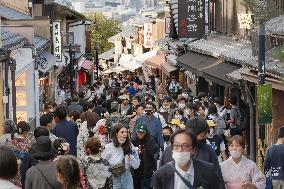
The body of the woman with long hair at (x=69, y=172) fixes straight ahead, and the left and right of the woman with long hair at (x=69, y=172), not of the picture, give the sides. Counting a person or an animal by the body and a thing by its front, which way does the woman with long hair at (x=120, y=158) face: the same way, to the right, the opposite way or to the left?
the opposite way

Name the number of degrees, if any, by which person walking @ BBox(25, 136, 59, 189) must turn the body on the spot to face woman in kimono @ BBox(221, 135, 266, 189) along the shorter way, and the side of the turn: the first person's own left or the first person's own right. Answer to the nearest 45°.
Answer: approximately 90° to the first person's own right

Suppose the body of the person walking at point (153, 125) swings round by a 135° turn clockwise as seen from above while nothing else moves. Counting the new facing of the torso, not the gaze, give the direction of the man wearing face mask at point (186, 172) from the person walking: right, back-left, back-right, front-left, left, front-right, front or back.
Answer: back-left

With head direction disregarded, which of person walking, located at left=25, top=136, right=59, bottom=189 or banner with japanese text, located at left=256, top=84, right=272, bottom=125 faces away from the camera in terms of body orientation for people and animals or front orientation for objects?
the person walking

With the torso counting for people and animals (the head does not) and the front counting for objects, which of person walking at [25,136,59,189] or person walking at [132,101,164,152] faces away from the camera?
person walking at [25,136,59,189]

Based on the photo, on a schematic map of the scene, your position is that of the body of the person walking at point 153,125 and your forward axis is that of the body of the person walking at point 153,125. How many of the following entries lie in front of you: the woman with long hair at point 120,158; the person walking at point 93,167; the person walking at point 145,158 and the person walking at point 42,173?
4

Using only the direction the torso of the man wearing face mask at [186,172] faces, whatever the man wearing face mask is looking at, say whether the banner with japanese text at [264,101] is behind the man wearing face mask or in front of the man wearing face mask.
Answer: behind

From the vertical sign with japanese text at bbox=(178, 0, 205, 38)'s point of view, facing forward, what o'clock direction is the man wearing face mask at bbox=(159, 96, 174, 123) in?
The man wearing face mask is roughly at 12 o'clock from the vertical sign with japanese text.

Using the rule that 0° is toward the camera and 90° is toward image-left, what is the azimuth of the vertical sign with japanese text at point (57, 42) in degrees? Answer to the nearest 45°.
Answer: approximately 0°

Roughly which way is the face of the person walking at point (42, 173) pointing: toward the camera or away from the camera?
away from the camera

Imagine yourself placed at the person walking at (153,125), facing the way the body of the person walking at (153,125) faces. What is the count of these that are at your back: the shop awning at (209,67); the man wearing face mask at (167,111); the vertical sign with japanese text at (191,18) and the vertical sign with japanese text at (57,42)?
4

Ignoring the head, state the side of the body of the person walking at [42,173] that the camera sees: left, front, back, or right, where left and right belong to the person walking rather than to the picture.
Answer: back

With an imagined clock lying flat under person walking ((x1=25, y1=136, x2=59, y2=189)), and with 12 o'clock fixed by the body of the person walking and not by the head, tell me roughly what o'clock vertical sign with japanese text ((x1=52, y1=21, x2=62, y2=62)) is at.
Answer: The vertical sign with japanese text is roughly at 12 o'clock from the person walking.
